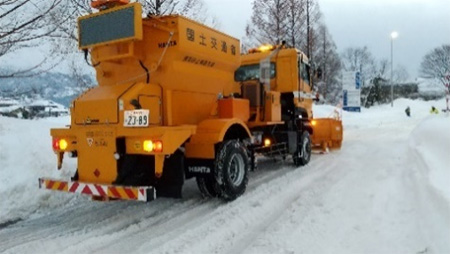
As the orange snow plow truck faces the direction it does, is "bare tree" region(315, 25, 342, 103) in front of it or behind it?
in front

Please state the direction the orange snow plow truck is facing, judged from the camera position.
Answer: facing away from the viewer and to the right of the viewer

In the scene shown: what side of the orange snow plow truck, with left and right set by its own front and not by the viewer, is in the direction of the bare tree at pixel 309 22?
front

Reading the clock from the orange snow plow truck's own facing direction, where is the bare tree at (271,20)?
The bare tree is roughly at 11 o'clock from the orange snow plow truck.

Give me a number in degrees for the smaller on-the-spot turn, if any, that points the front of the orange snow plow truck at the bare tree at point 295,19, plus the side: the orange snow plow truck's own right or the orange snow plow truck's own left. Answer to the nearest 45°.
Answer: approximately 45° to the orange snow plow truck's own left
